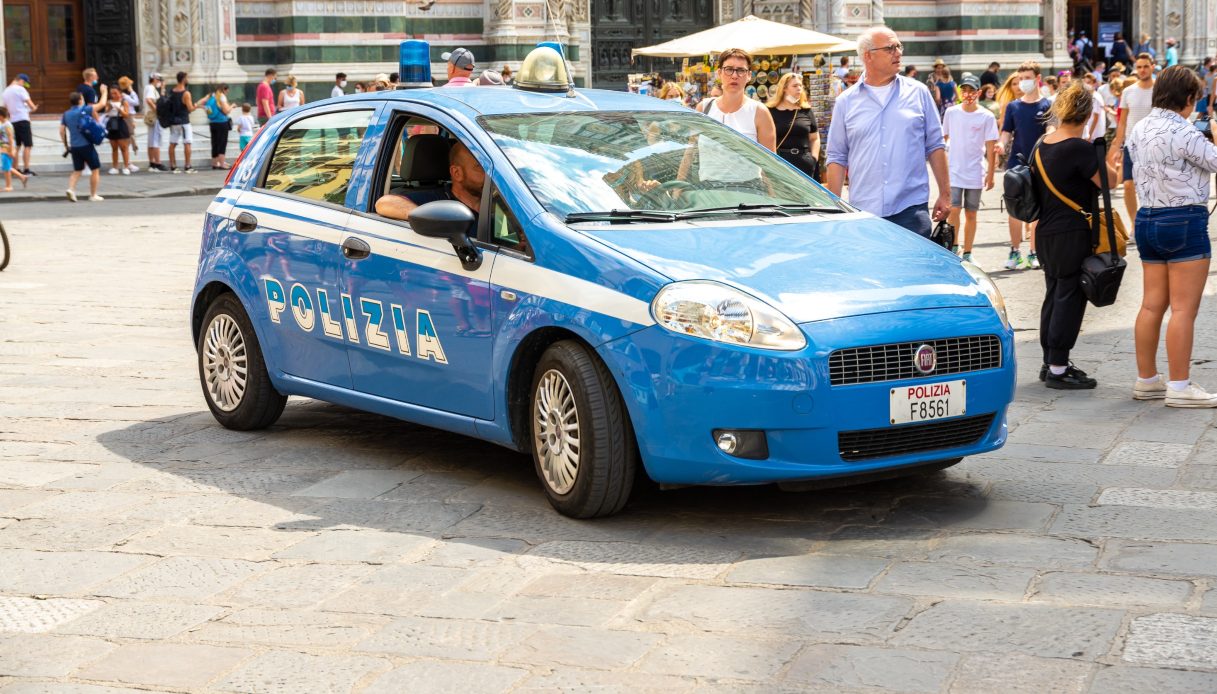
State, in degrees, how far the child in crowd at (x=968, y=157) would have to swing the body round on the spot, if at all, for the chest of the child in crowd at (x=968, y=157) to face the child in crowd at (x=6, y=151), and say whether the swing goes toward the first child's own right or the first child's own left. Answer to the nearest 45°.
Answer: approximately 135° to the first child's own right

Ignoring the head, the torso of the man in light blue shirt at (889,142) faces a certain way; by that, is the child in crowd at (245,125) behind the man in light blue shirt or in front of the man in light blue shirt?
behind

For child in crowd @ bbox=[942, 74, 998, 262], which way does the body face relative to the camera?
toward the camera

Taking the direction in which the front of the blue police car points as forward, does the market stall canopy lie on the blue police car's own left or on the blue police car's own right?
on the blue police car's own left

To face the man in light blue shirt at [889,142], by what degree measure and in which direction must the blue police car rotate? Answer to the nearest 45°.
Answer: approximately 90° to its left

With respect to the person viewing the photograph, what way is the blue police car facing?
facing the viewer and to the right of the viewer

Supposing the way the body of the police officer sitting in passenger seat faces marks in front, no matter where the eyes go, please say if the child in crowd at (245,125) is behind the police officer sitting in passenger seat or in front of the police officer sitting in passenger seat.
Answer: behind

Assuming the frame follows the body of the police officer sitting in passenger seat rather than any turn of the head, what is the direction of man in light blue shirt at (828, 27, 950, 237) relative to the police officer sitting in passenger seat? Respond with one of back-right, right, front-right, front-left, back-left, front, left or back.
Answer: left

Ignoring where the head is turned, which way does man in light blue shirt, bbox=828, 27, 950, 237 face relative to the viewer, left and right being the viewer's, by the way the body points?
facing the viewer

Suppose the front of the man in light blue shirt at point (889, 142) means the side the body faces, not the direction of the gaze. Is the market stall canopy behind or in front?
behind

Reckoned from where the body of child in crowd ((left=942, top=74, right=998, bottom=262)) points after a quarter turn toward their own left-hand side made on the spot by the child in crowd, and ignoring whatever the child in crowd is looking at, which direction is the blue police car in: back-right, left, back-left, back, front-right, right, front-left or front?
right
